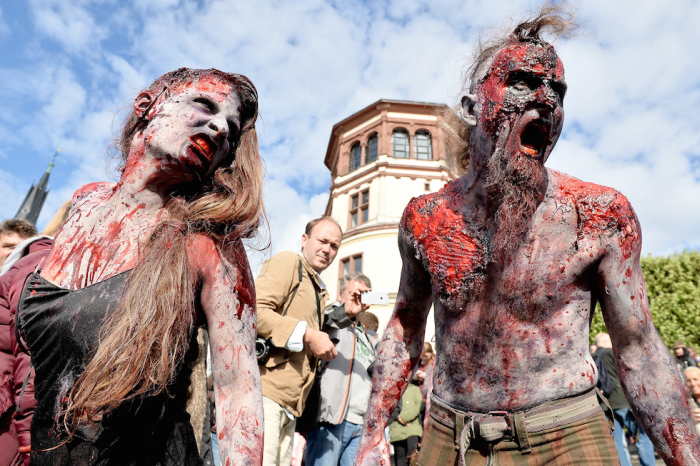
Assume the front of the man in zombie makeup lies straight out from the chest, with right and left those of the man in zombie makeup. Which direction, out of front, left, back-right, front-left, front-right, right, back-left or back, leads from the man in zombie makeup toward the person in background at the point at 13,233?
right

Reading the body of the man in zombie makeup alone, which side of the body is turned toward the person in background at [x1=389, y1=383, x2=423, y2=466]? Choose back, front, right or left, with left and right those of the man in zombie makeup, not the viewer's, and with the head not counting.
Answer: back

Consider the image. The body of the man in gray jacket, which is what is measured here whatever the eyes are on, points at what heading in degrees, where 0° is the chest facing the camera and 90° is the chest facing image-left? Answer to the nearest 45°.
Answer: approximately 315°

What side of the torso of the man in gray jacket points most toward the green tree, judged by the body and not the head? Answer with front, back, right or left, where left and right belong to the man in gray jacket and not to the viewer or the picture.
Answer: left

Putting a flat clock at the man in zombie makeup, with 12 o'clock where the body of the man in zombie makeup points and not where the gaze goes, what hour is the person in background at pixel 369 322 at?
The person in background is roughly at 5 o'clock from the man in zombie makeup.

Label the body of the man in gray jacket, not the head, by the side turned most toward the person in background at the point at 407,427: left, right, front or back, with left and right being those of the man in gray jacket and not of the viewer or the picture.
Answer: left

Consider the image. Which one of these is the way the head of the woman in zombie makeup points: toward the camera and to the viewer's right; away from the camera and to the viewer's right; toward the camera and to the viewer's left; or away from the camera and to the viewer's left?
toward the camera and to the viewer's right

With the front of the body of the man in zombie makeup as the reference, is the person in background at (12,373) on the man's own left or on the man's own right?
on the man's own right

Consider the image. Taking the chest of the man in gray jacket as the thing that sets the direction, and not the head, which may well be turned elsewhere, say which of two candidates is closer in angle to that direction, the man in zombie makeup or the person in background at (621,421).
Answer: the man in zombie makeup

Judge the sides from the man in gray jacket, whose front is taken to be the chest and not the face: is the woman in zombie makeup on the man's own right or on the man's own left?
on the man's own right
